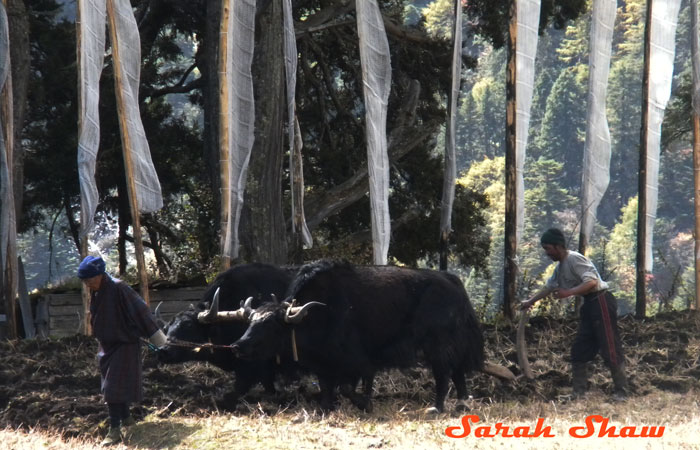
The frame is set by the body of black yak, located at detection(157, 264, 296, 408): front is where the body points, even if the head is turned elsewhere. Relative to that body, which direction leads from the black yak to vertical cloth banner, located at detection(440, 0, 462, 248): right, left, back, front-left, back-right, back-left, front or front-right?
back-right

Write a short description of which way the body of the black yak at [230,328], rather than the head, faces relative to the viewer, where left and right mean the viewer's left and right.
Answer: facing to the left of the viewer

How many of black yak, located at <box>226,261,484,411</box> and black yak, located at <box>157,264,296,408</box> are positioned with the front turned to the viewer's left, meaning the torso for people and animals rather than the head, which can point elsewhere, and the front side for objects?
2

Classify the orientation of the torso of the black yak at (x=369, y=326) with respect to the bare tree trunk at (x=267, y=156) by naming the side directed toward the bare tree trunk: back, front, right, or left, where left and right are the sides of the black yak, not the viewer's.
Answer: right

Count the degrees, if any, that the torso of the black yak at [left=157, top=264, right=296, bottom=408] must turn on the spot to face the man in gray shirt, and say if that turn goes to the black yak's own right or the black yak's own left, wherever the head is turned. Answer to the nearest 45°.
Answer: approximately 180°

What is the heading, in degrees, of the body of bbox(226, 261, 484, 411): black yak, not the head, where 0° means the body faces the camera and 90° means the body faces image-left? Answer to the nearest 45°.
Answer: approximately 90°

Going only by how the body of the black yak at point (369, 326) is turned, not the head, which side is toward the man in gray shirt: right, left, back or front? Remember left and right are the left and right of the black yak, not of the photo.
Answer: back
